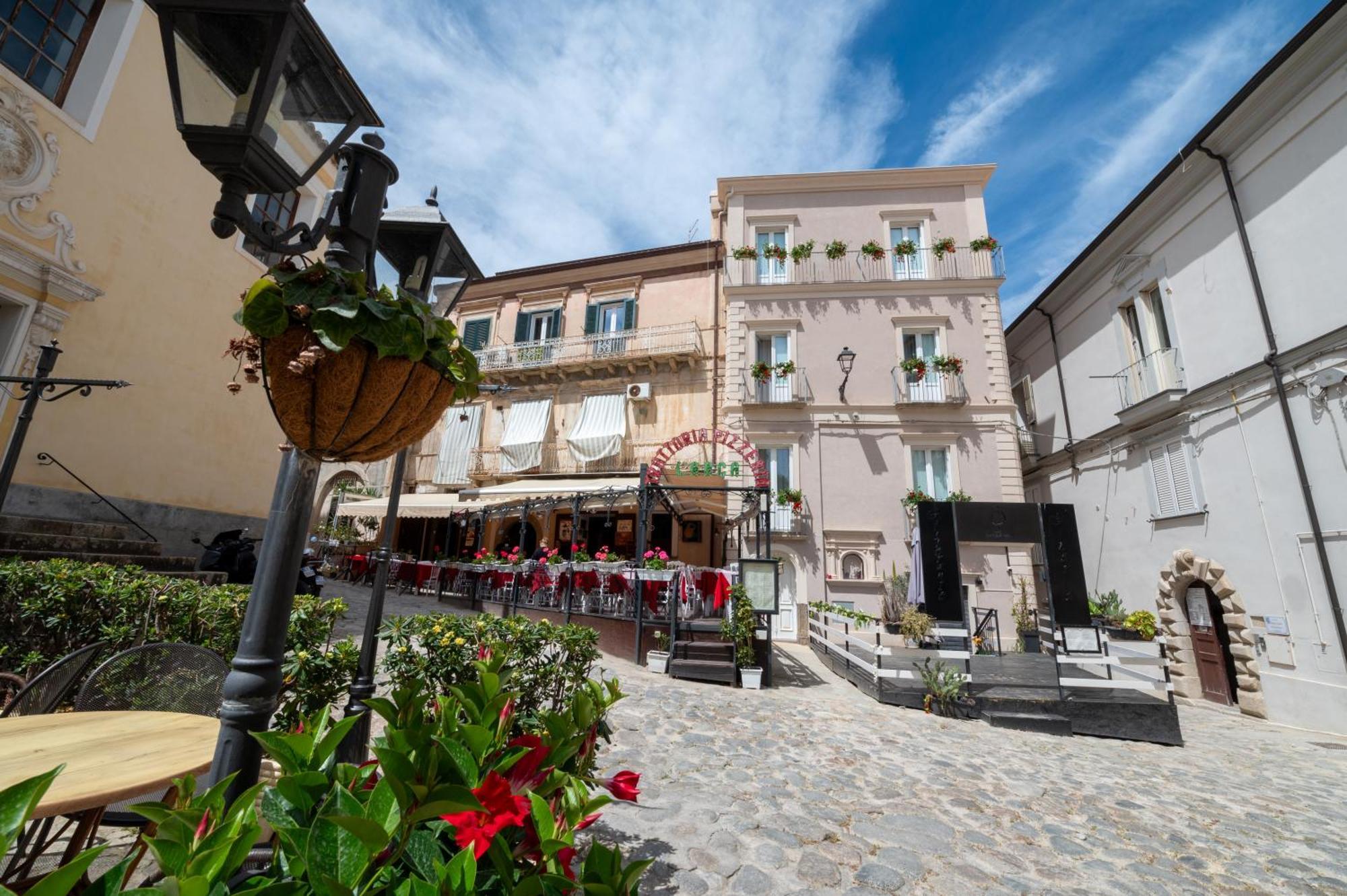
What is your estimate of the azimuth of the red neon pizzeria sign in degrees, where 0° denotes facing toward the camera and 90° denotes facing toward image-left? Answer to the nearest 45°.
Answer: approximately 0°

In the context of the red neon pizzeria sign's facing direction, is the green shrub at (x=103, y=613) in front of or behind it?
in front

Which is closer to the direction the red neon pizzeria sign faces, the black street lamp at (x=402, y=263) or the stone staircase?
the black street lamp

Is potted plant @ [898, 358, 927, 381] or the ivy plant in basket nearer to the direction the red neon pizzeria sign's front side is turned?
the ivy plant in basket

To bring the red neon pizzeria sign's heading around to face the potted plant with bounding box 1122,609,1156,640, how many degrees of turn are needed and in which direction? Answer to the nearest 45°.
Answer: approximately 90° to its left

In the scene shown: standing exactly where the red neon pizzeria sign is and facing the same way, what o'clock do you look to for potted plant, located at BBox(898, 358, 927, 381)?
The potted plant is roughly at 9 o'clock from the red neon pizzeria sign.

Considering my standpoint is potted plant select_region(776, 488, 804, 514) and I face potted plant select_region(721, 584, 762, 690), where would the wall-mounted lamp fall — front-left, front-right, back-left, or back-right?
back-left

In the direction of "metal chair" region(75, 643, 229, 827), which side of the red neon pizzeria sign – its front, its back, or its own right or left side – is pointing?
front

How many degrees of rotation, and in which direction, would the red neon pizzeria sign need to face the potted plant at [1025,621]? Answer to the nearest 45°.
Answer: approximately 90° to its left

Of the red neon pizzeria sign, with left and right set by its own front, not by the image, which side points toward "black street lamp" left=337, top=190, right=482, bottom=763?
front

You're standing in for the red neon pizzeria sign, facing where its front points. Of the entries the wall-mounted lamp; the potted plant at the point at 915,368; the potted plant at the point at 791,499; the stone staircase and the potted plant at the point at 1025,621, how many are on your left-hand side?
4

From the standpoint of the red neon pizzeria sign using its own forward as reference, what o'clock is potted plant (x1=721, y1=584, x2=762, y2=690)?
The potted plant is roughly at 12 o'clock from the red neon pizzeria sign.

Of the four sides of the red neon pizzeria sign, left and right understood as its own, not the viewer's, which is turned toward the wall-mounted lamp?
left
